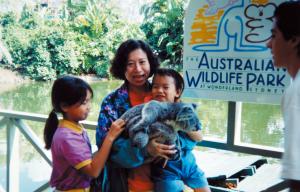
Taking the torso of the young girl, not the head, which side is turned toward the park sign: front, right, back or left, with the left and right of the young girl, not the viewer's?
front

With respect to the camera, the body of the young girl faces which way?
to the viewer's right

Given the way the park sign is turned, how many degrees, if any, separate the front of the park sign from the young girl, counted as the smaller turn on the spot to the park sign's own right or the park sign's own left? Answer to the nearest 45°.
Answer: approximately 45° to the park sign's own right

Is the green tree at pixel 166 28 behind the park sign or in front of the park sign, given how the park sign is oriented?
behind

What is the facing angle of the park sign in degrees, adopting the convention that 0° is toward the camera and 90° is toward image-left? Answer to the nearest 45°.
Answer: approximately 0°

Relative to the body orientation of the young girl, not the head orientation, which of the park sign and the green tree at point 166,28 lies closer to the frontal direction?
the park sign
